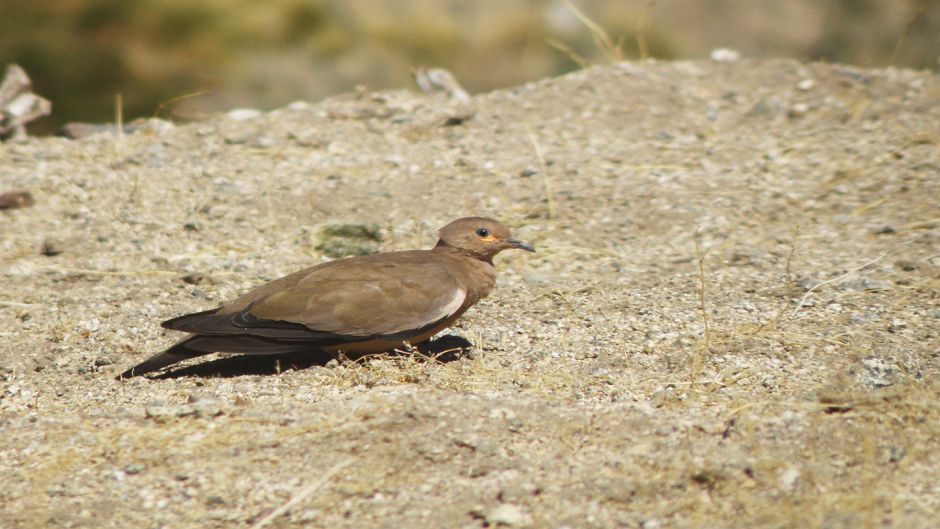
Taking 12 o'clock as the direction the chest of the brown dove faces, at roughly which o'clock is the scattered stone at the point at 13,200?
The scattered stone is roughly at 8 o'clock from the brown dove.

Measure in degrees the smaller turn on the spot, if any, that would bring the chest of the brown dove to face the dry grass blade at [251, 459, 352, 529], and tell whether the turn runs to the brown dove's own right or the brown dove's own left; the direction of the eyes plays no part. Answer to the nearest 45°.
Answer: approximately 90° to the brown dove's own right

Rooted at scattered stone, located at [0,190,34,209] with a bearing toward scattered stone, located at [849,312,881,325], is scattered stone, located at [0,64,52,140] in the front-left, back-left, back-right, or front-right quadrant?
back-left

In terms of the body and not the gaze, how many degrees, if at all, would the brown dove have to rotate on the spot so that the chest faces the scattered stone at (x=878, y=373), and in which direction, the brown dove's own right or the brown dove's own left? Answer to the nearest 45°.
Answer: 0° — it already faces it

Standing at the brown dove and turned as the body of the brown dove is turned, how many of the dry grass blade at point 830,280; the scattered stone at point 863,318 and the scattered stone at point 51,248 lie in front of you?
2

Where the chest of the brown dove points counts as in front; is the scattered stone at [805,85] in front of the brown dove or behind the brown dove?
in front

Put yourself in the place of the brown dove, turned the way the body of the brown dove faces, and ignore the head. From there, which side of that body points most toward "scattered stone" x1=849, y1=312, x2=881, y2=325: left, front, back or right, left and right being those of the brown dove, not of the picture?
front

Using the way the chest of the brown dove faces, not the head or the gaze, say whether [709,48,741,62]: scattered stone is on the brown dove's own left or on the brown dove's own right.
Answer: on the brown dove's own left

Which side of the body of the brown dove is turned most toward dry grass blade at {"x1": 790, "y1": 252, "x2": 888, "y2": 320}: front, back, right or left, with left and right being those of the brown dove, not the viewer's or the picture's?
front

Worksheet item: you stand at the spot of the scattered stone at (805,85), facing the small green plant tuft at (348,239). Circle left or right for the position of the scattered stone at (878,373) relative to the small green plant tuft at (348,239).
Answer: left

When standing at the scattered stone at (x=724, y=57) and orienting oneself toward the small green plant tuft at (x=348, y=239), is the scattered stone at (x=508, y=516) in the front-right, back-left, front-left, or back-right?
front-left

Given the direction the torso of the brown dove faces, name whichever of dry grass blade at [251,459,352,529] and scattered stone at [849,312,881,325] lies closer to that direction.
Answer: the scattered stone

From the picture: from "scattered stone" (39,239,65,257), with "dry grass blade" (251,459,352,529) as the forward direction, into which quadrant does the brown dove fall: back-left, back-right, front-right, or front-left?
front-left

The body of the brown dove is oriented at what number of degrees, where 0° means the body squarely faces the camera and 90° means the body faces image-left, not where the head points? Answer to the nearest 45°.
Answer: approximately 270°

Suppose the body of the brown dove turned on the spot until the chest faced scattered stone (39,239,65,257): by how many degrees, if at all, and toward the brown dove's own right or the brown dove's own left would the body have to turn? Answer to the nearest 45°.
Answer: approximately 135° to the brown dove's own left

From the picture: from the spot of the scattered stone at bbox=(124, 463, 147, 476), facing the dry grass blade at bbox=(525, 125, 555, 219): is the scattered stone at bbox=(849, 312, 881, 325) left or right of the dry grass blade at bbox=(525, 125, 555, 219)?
right

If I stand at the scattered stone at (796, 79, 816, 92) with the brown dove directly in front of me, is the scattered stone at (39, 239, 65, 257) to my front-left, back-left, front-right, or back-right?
front-right

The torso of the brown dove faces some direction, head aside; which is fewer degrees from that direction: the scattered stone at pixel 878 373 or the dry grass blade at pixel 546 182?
the scattered stone

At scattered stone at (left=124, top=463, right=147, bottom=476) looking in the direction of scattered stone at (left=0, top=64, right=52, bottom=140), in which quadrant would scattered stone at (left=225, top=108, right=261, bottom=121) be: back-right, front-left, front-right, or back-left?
front-right

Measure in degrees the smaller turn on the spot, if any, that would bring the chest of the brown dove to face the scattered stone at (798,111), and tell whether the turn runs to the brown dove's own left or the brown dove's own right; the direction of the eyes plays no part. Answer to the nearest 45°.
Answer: approximately 45° to the brown dove's own left
